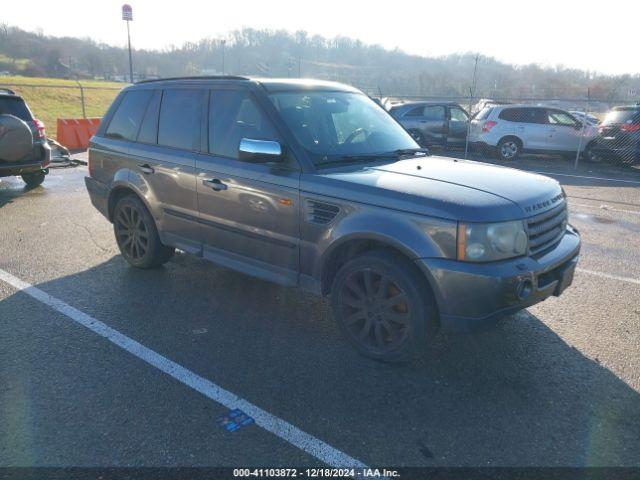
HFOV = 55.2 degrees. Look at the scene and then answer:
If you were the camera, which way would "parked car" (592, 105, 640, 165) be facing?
facing away from the viewer and to the right of the viewer

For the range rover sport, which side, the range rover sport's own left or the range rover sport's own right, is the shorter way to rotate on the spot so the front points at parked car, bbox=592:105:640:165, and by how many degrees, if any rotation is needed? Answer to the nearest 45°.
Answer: approximately 90° to the range rover sport's own left

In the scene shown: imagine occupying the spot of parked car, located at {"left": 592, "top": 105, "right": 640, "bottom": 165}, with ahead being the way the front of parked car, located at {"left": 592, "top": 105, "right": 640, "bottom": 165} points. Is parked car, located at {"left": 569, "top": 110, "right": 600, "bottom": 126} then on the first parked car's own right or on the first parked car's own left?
on the first parked car's own left

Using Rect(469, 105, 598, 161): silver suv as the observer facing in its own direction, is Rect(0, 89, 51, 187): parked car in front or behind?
behind

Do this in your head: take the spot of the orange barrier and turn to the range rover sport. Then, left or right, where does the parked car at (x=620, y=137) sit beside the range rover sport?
left

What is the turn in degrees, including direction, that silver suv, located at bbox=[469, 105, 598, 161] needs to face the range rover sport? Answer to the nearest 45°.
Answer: approximately 135° to its right

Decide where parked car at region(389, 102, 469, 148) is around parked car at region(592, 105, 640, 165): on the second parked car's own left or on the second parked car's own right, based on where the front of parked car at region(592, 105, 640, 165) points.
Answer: on the second parked car's own left

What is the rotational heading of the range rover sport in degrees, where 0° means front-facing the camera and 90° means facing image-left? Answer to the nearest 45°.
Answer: approximately 315°

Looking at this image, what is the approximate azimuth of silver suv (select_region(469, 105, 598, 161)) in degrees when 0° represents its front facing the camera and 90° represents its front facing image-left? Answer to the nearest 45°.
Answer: approximately 225°

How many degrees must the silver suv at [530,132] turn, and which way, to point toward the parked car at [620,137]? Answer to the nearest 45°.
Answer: approximately 45° to its right

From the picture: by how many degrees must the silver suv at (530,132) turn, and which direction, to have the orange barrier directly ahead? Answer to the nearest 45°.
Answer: approximately 135° to its left
